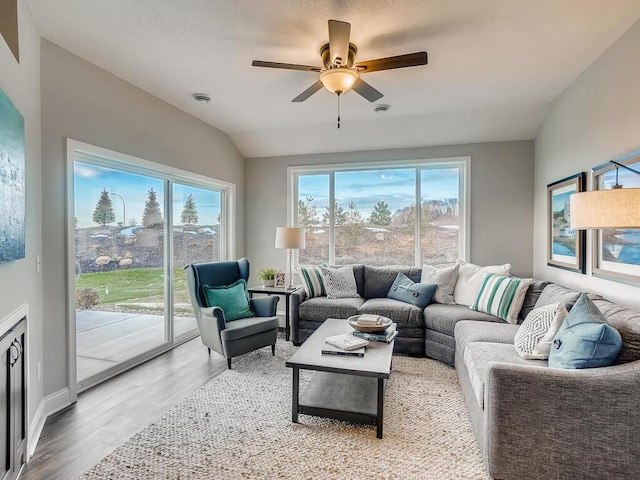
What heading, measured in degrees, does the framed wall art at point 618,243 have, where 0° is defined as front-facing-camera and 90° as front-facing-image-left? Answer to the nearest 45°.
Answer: approximately 45°

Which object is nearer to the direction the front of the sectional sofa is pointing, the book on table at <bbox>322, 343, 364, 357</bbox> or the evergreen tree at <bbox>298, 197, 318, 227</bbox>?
the book on table

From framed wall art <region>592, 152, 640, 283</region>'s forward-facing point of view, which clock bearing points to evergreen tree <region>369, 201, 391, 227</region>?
The evergreen tree is roughly at 2 o'clock from the framed wall art.

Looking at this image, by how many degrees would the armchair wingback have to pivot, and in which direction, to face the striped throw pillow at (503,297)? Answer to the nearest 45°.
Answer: approximately 45° to its left
